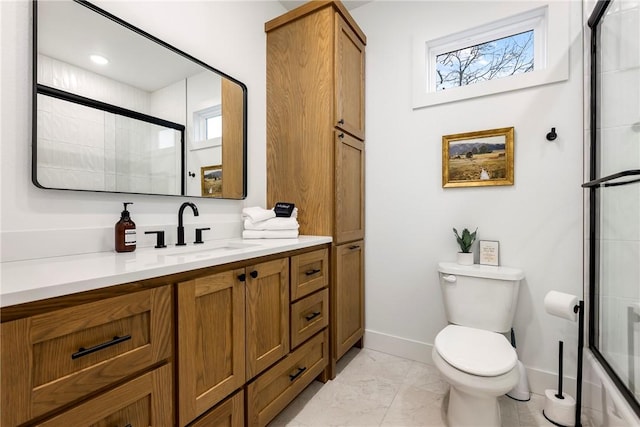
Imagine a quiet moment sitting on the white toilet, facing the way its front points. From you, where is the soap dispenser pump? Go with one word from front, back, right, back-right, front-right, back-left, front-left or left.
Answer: front-right

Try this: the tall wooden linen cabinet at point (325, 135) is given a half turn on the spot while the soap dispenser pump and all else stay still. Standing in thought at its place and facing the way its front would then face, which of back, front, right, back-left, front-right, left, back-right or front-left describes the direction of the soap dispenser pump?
left

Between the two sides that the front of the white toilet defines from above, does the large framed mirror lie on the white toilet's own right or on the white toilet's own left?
on the white toilet's own right

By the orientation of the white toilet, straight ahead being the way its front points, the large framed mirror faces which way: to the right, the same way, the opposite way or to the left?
to the left

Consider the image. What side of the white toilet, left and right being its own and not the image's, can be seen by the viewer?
front

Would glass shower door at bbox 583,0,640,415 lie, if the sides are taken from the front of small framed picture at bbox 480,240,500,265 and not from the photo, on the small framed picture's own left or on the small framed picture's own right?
on the small framed picture's own left

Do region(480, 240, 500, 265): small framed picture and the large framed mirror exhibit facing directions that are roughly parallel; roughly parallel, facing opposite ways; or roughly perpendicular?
roughly perpendicular

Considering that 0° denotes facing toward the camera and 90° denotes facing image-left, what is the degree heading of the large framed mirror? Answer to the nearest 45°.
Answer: approximately 315°

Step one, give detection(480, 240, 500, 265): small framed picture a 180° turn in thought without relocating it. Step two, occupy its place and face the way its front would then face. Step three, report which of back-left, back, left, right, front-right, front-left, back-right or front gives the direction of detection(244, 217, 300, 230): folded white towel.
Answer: back-left

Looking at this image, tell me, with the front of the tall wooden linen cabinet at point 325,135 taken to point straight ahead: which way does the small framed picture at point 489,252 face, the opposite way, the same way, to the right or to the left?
to the right

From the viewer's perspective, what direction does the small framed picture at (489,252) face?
toward the camera

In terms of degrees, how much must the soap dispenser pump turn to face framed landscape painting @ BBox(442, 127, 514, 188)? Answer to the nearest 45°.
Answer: approximately 45° to its left

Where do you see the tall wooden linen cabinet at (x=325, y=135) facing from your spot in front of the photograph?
facing the viewer and to the right of the viewer
